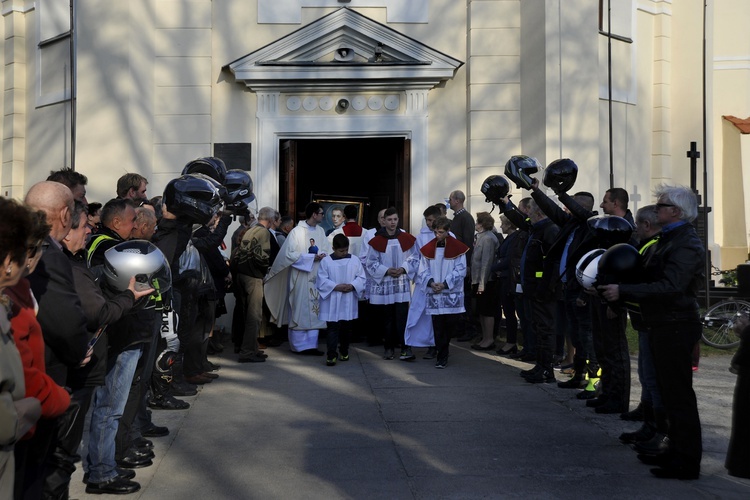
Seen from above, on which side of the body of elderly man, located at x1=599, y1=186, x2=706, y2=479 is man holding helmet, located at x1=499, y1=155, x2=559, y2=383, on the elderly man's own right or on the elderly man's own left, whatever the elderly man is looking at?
on the elderly man's own right

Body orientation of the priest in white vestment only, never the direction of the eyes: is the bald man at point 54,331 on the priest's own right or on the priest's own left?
on the priest's own right

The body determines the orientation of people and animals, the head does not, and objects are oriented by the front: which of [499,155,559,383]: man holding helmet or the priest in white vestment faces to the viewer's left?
the man holding helmet

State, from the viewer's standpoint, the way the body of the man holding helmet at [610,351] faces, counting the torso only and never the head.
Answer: to the viewer's left

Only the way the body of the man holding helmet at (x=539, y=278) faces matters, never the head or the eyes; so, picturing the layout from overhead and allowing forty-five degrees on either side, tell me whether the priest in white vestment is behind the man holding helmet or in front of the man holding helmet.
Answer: in front

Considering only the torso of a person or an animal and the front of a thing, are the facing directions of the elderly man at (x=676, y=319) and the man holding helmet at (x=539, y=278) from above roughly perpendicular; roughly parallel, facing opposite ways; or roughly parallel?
roughly parallel

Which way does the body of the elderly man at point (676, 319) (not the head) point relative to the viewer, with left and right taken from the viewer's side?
facing to the left of the viewer

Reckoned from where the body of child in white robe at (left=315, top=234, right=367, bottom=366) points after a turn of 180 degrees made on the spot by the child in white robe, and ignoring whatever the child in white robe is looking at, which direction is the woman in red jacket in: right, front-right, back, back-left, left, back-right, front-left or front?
back

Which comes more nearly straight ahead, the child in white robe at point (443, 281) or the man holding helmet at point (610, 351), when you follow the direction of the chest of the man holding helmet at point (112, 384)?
the man holding helmet

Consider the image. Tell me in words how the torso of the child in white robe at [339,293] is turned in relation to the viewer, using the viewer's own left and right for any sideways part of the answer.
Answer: facing the viewer

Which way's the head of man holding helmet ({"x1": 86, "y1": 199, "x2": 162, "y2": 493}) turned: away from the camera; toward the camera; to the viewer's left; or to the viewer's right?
to the viewer's right

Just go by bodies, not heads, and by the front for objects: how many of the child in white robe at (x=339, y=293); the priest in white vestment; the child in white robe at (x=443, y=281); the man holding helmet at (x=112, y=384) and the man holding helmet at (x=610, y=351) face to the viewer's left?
1

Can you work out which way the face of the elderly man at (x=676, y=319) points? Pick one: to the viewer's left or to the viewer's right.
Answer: to the viewer's left

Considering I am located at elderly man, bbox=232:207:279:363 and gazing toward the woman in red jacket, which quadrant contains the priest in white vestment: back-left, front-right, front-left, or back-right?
back-left

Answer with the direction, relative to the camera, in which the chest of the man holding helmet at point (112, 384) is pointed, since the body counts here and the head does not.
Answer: to the viewer's right

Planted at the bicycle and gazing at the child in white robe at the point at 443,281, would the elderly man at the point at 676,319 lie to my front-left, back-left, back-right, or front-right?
front-left

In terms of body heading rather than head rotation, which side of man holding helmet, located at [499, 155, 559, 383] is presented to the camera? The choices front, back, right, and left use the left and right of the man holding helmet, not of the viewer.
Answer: left

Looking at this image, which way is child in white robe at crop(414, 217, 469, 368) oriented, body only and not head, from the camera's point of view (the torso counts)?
toward the camera
